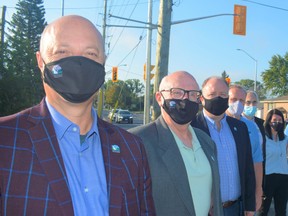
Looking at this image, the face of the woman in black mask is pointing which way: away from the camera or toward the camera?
toward the camera

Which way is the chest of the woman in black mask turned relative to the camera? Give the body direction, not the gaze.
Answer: toward the camera

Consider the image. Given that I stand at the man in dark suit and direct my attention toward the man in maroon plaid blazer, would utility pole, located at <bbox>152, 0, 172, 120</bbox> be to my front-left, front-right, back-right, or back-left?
back-right

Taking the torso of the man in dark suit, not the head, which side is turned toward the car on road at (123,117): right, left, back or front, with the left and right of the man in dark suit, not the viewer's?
back

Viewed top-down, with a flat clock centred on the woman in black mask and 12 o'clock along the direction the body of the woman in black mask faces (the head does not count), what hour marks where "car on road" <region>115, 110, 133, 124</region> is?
The car on road is roughly at 5 o'clock from the woman in black mask.

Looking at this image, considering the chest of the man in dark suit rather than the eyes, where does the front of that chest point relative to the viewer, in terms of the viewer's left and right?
facing the viewer

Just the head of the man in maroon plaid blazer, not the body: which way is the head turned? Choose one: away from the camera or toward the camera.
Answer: toward the camera

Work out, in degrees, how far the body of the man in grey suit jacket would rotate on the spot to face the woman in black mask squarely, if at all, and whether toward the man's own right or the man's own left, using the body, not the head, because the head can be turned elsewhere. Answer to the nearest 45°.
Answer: approximately 90° to the man's own left
